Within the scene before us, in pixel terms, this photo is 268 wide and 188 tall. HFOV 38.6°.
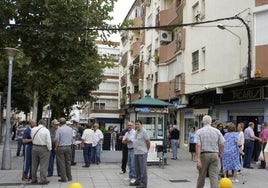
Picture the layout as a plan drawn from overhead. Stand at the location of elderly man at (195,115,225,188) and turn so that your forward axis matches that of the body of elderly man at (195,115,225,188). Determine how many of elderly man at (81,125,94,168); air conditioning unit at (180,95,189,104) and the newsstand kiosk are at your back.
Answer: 0

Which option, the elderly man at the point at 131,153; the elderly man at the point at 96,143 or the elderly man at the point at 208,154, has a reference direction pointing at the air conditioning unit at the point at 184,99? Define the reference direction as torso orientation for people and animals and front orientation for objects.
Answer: the elderly man at the point at 208,154

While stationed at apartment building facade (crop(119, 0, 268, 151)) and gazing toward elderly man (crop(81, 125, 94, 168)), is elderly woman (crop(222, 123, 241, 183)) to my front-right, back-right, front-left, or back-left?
front-left

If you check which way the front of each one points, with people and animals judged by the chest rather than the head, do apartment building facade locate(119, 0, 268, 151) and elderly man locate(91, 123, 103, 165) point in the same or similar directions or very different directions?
same or similar directions

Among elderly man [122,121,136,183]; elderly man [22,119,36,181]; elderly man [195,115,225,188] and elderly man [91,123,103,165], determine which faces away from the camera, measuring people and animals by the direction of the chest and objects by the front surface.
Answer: elderly man [195,115,225,188]

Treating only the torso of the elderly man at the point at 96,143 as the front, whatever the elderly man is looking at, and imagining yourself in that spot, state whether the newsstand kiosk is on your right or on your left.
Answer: on your left

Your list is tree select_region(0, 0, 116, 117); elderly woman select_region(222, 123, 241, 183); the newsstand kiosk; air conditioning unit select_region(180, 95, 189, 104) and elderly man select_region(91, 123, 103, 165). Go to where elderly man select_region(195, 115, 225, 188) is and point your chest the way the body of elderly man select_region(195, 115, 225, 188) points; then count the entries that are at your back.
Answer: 0

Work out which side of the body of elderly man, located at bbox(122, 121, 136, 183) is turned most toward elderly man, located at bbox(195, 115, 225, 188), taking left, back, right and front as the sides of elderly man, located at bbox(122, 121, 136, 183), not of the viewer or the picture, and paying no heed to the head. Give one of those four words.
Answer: left

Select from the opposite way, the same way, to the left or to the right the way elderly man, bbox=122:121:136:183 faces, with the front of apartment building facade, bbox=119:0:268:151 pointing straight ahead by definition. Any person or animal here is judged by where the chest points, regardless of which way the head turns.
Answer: the same way
